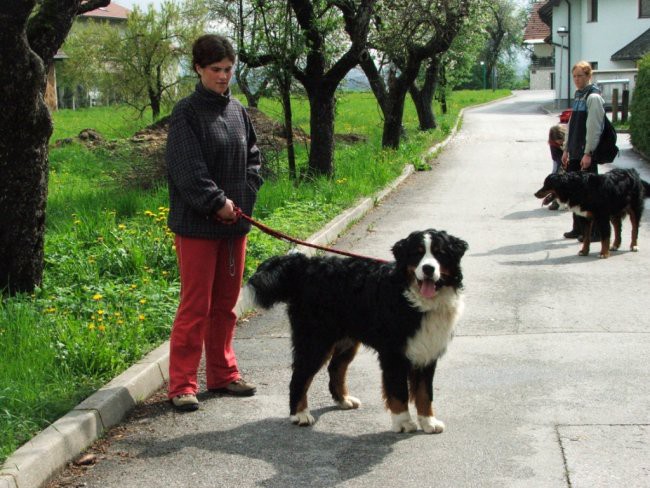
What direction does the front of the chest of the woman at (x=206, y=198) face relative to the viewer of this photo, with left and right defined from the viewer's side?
facing the viewer and to the right of the viewer

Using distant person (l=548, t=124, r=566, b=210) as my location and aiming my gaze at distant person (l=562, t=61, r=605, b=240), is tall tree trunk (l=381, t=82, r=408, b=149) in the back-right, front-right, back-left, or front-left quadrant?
back-right

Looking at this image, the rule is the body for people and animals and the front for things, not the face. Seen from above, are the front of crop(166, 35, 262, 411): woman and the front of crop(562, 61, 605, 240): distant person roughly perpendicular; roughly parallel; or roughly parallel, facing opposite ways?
roughly perpendicular

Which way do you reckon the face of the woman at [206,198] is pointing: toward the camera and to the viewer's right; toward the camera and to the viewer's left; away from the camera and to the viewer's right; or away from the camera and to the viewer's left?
toward the camera and to the viewer's right

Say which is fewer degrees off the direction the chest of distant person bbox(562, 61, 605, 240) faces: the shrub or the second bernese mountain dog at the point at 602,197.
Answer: the second bernese mountain dog

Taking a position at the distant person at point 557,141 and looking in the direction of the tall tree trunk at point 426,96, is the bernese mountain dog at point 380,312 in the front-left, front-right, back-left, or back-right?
back-left

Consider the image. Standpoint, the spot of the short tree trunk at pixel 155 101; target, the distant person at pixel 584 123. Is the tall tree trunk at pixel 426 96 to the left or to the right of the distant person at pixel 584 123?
left

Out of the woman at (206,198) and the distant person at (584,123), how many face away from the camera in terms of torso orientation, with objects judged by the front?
0

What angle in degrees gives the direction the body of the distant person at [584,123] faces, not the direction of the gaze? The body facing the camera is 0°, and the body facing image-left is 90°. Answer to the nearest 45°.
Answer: approximately 45°

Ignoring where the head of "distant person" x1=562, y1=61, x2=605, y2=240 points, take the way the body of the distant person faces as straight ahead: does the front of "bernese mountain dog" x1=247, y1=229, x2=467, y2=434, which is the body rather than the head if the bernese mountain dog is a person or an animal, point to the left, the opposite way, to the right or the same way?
to the left

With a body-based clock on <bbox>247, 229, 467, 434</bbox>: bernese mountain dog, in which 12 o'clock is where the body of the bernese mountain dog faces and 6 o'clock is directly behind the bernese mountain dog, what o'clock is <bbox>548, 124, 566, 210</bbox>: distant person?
The distant person is roughly at 8 o'clock from the bernese mountain dog.

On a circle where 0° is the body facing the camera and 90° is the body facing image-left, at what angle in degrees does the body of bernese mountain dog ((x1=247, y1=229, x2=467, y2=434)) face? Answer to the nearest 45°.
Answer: approximately 315°

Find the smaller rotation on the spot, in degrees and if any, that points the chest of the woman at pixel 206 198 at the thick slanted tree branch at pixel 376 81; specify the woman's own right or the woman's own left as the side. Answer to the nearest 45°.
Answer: approximately 135° to the woman's own left
